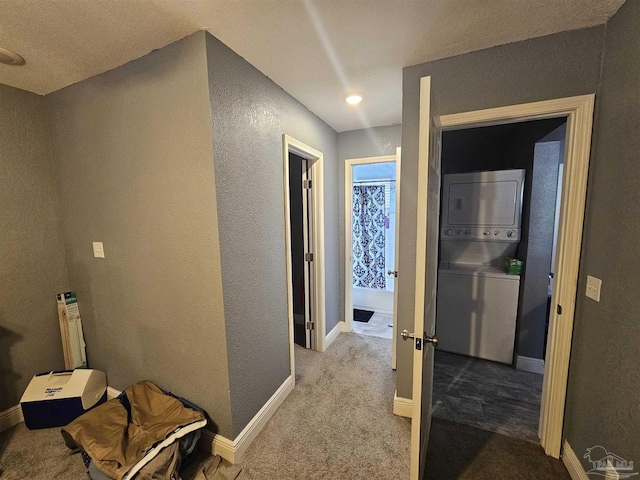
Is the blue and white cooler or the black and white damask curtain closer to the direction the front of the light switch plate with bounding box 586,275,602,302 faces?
the blue and white cooler

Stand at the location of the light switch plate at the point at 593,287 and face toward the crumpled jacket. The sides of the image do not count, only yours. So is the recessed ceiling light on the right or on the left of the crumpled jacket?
right

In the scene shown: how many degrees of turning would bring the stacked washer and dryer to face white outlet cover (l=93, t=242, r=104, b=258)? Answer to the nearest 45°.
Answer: approximately 45° to its right

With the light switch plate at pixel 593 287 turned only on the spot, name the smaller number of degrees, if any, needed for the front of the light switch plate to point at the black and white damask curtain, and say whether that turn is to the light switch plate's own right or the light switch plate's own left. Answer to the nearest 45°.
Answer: approximately 90° to the light switch plate's own right

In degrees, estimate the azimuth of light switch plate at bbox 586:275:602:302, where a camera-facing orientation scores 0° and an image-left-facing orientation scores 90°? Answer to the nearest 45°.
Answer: approximately 45°

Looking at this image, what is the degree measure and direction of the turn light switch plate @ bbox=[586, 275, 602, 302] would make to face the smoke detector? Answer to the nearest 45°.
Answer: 0° — it already faces it

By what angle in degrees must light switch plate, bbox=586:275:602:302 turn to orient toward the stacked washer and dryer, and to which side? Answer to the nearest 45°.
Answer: approximately 90° to its right

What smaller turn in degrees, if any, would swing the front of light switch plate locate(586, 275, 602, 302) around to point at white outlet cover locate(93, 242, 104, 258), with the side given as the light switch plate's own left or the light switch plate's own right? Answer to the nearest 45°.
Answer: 0° — it already faces it

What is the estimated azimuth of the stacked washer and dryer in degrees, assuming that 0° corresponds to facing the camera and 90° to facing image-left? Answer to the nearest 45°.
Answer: approximately 0°
